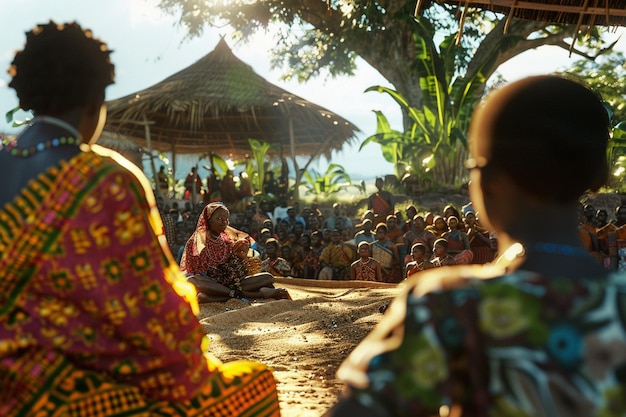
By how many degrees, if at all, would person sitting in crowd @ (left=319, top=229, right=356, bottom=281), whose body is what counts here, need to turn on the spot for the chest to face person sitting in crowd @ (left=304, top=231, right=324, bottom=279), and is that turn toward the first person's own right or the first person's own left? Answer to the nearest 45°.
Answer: approximately 135° to the first person's own right

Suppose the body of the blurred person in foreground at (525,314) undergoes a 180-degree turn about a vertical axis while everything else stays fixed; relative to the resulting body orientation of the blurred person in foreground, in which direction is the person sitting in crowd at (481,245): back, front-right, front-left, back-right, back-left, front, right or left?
back-left

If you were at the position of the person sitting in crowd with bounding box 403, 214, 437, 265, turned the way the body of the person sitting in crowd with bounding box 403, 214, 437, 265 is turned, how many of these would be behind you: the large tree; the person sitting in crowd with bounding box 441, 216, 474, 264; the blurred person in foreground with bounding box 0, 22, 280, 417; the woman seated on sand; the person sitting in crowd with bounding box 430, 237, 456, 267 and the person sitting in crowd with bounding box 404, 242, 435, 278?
1

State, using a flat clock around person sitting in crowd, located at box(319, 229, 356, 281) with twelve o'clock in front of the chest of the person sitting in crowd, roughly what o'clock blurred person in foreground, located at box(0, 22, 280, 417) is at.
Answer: The blurred person in foreground is roughly at 12 o'clock from the person sitting in crowd.

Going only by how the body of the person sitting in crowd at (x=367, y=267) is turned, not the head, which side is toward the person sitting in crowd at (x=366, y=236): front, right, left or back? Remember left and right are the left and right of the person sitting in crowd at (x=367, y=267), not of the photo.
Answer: back

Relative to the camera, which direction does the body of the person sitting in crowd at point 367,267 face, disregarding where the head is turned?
toward the camera

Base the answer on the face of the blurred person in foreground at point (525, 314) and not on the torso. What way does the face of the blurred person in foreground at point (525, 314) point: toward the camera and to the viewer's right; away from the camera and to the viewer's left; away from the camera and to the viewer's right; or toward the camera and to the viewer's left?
away from the camera and to the viewer's left

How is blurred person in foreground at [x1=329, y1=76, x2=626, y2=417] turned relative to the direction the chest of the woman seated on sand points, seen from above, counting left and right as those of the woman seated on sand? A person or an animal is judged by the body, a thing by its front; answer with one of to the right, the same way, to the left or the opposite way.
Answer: the opposite way

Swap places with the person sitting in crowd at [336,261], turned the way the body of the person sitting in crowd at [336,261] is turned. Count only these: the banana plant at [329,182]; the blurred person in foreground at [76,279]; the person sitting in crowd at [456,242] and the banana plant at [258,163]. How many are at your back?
2

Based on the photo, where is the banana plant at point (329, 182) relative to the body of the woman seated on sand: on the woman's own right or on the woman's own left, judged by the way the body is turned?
on the woman's own left

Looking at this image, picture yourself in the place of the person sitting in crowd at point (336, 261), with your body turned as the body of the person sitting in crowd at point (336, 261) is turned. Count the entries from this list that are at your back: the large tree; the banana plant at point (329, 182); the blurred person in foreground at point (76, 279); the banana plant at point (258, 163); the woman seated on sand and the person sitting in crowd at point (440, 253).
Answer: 3

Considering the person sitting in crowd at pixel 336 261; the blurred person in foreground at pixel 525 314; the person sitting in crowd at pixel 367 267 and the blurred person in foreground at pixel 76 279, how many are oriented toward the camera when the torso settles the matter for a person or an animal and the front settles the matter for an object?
2

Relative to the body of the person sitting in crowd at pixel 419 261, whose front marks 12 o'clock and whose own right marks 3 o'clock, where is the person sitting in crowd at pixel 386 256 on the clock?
the person sitting in crowd at pixel 386 256 is roughly at 4 o'clock from the person sitting in crowd at pixel 419 261.

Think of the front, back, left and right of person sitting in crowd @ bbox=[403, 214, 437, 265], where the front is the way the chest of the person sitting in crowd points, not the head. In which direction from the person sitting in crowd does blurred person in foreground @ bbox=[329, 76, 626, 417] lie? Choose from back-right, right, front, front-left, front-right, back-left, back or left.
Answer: front

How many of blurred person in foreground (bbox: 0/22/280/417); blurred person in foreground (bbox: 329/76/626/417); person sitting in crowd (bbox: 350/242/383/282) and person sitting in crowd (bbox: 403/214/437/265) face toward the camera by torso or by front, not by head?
2

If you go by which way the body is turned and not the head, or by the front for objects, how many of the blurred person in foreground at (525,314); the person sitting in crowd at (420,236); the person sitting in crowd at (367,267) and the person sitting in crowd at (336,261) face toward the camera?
3

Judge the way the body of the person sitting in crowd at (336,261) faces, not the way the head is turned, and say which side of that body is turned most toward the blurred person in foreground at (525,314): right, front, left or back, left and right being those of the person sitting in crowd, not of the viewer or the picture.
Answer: front

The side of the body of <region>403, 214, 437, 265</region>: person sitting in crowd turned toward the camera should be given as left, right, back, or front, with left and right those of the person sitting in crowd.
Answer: front

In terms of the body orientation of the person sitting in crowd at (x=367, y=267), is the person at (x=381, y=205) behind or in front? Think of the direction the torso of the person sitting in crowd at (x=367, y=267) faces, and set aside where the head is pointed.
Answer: behind

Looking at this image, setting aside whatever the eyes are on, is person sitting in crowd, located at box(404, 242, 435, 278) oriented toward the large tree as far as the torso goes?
no

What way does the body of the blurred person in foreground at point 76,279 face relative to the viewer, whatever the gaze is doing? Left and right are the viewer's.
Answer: facing away from the viewer and to the right of the viewer
